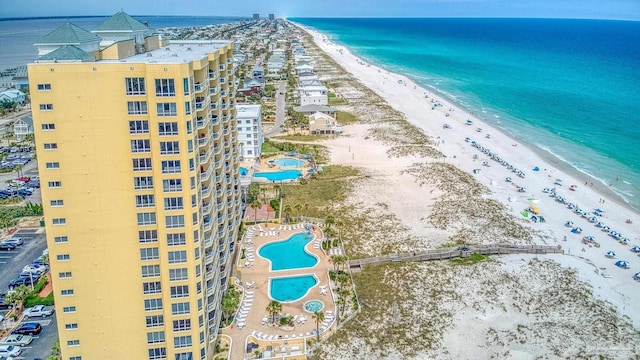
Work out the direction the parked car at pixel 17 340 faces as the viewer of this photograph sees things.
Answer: facing to the left of the viewer

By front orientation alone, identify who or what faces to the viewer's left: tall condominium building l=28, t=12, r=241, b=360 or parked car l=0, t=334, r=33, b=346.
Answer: the parked car
